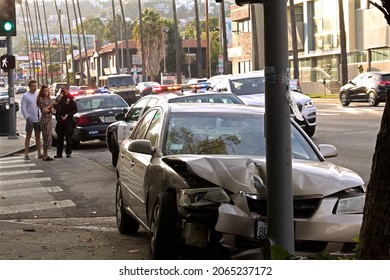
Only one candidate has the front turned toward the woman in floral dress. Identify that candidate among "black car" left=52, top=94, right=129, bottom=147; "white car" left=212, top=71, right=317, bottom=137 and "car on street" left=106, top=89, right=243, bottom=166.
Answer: the car on street

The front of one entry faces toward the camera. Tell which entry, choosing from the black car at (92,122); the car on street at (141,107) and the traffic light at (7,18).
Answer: the traffic light

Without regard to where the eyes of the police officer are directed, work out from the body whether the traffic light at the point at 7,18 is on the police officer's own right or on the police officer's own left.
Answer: on the police officer's own right

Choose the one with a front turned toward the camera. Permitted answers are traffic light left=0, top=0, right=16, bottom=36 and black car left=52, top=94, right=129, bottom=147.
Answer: the traffic light

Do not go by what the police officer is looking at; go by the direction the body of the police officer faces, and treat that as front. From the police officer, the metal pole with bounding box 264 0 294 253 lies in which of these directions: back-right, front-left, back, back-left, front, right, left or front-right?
front-left

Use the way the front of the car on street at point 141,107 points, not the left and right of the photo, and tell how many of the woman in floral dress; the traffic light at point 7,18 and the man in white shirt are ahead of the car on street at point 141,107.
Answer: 3

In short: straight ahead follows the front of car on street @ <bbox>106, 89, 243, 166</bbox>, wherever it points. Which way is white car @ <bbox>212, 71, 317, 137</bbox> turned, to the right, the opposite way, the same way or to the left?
the opposite way

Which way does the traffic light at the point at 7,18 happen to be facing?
toward the camera

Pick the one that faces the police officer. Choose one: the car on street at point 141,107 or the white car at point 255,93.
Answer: the car on street

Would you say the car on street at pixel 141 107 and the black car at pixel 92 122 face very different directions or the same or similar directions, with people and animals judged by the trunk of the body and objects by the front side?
same or similar directions

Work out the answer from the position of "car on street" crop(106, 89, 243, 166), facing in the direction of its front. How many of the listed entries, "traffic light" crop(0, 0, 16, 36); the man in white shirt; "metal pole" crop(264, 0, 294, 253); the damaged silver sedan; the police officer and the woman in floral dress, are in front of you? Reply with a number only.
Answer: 4

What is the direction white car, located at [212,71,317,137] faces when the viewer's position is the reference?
facing the viewer and to the right of the viewer

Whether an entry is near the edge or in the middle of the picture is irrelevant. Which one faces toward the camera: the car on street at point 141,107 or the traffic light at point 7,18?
the traffic light

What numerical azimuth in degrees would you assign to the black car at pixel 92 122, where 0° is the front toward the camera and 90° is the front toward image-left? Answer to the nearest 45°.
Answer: approximately 135°
